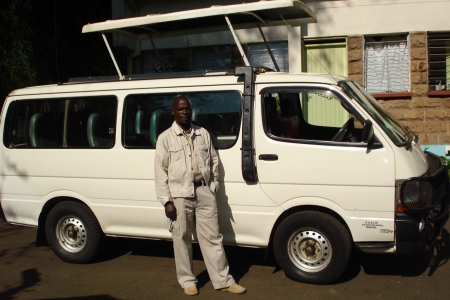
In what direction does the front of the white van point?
to the viewer's right
